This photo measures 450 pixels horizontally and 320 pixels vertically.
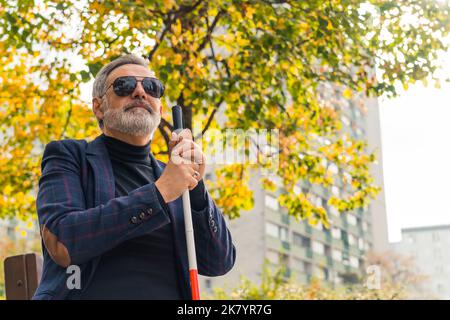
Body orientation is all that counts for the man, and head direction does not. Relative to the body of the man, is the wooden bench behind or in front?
behind

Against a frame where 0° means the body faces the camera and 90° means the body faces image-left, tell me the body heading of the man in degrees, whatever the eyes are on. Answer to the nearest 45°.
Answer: approximately 315°
